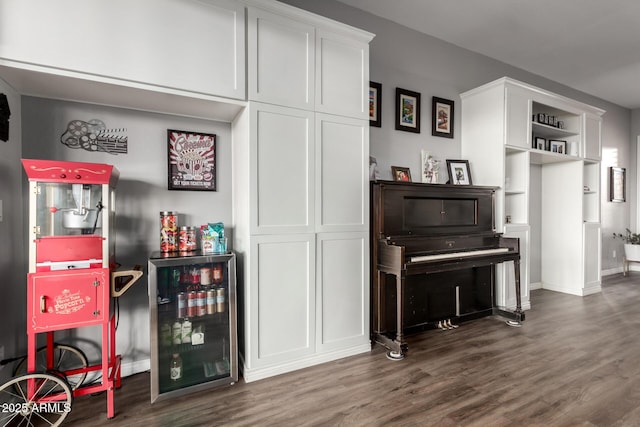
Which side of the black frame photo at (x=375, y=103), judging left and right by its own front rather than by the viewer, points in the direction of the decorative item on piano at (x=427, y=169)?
left

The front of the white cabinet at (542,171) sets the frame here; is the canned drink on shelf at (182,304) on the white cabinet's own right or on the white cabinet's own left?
on the white cabinet's own right

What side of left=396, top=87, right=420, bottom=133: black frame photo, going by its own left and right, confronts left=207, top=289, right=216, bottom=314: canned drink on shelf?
right

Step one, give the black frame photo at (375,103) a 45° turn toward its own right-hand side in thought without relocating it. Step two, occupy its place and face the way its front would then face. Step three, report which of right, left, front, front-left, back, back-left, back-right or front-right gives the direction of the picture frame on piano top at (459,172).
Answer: back-left

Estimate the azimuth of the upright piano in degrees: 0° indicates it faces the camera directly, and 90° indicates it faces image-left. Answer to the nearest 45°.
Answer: approximately 315°

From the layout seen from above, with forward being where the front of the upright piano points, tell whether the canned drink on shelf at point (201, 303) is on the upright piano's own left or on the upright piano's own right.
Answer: on the upright piano's own right
